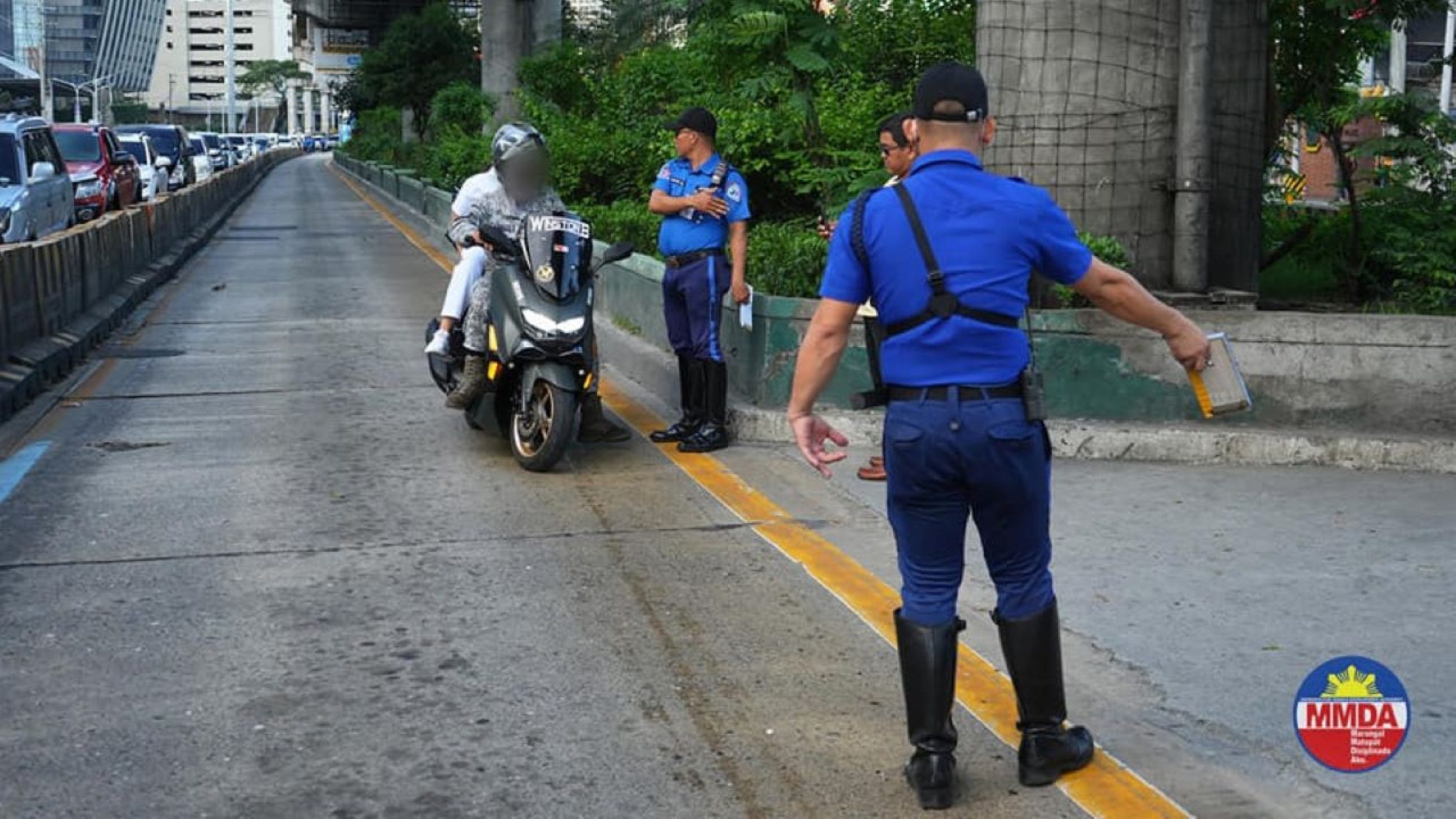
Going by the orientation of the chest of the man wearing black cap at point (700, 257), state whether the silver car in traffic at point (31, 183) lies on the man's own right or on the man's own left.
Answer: on the man's own right

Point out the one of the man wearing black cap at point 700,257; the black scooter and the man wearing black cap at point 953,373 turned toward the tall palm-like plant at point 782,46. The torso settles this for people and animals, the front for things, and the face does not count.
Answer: the man wearing black cap at point 953,373

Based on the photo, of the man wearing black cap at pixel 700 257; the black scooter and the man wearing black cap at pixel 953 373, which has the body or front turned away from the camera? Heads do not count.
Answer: the man wearing black cap at pixel 953 373

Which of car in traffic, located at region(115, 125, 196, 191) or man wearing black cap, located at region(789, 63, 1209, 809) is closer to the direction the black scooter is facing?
the man wearing black cap

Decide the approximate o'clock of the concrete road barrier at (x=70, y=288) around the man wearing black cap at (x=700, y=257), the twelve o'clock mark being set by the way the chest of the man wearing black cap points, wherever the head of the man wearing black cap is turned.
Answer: The concrete road barrier is roughly at 3 o'clock from the man wearing black cap.

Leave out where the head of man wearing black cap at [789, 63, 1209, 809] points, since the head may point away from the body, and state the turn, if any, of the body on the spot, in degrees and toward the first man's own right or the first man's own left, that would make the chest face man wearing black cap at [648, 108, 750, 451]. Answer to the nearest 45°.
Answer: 0° — they already face them

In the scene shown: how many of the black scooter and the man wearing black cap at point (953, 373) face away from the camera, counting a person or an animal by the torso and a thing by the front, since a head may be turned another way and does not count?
1

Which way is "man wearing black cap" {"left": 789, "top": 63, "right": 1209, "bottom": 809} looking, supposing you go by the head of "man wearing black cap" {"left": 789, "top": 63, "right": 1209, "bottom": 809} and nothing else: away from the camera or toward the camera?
away from the camera

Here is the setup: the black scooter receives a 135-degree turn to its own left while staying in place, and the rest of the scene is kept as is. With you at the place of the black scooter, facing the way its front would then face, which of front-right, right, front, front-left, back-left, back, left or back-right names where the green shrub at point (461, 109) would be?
front

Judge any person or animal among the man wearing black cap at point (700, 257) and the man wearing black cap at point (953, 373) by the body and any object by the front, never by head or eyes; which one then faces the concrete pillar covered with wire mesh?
the man wearing black cap at point (953, 373)

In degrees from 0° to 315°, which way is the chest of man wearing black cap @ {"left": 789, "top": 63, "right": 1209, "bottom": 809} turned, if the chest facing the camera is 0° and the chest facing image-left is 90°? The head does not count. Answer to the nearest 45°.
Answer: approximately 180°

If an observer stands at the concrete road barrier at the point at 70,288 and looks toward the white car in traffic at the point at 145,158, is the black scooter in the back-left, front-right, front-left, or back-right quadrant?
back-right

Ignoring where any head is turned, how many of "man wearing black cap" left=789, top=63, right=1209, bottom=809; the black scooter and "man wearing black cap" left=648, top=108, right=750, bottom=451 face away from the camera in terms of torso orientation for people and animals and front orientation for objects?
1

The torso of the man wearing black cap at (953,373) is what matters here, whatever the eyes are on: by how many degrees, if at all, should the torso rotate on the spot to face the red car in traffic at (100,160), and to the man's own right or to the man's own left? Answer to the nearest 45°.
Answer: approximately 45° to the man's own left

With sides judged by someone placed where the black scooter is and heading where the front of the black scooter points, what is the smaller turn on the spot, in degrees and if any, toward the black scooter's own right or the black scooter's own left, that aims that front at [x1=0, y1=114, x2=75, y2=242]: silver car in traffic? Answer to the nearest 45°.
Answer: approximately 180°
